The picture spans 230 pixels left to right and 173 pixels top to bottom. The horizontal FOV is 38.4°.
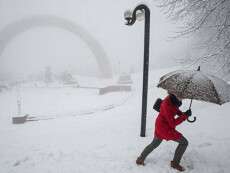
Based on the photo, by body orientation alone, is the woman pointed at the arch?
no
